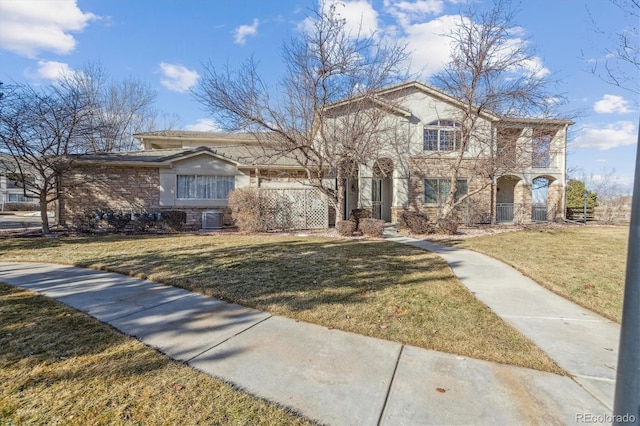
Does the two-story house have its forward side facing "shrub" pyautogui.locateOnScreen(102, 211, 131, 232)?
no

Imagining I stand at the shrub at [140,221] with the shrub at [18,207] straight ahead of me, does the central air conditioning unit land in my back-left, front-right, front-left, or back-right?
back-right

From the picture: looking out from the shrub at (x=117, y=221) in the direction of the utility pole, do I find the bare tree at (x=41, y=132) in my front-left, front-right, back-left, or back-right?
back-right

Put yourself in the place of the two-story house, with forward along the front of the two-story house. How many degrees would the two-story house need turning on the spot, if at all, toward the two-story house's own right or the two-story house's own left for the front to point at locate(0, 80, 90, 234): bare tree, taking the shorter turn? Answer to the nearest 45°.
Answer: approximately 90° to the two-story house's own right

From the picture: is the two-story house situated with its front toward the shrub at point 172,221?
no

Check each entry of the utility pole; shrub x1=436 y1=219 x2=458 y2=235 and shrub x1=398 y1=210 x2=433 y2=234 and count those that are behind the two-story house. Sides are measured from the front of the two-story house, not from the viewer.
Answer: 0

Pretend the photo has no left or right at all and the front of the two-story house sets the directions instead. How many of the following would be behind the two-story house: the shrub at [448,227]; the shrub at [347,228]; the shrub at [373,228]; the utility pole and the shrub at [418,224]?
0

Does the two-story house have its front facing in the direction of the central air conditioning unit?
no

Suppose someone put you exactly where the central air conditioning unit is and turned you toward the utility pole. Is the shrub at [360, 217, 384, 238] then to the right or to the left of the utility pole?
left

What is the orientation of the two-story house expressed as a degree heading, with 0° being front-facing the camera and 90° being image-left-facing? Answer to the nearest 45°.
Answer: approximately 0°

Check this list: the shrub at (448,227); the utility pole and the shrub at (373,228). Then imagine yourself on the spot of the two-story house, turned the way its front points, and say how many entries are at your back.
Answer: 0

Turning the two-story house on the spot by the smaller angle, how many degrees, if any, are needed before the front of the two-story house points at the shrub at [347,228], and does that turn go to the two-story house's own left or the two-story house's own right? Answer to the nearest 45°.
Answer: approximately 45° to the two-story house's own right

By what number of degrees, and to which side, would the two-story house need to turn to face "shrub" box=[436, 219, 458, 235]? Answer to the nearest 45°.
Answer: approximately 45° to its left

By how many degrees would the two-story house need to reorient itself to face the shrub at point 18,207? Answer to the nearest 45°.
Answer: approximately 135° to its right

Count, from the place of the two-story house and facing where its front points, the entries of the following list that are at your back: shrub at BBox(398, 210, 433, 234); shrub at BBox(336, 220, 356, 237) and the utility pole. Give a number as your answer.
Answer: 0

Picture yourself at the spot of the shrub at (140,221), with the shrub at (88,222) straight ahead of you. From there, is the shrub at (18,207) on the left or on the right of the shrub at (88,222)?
right

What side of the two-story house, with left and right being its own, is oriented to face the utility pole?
front

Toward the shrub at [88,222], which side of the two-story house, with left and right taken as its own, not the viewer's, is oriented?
right

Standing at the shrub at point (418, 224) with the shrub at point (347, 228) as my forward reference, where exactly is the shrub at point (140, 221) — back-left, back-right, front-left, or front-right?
front-right

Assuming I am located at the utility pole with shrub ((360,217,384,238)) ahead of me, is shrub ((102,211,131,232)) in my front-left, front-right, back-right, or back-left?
front-left
